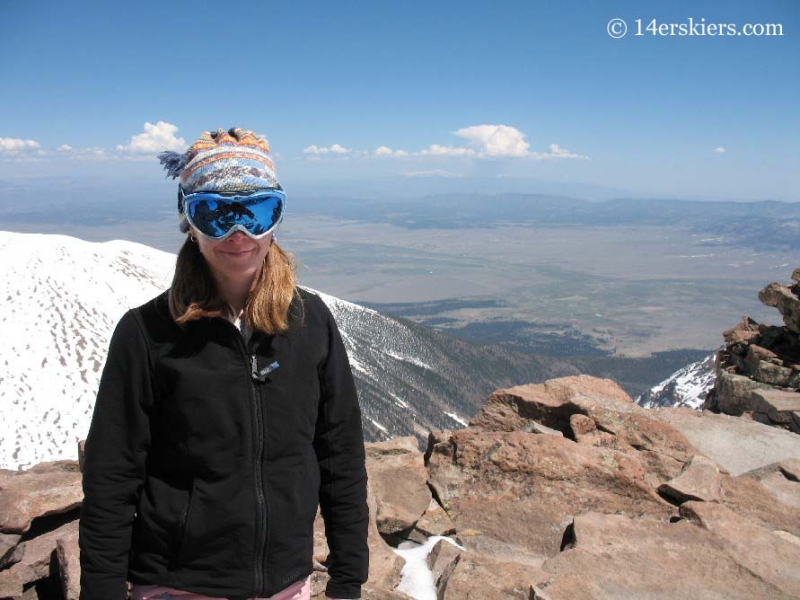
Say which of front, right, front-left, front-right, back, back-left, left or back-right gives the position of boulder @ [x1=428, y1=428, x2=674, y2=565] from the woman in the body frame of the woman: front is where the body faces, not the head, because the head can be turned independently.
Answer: back-left

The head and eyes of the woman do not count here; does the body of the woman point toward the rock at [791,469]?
no

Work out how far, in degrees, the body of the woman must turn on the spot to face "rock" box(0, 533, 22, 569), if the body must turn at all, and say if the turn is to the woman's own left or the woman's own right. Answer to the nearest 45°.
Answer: approximately 135° to the woman's own right

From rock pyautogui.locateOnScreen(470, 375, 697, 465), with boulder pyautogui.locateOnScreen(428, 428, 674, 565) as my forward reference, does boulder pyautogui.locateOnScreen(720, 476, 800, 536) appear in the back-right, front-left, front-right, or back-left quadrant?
front-left

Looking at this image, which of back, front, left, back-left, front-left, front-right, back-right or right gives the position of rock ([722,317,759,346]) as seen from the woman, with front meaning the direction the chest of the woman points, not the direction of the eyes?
back-left

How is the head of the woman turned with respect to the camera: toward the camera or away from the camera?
toward the camera

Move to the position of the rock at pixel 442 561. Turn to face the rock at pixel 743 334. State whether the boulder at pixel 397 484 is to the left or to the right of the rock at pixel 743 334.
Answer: left

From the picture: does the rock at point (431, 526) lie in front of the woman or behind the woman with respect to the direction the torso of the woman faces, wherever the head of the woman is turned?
behind

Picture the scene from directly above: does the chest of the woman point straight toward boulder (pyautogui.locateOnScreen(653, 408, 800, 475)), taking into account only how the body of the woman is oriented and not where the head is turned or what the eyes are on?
no

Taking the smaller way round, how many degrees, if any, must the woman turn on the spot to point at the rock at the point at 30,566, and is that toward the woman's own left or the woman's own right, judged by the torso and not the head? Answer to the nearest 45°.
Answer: approximately 135° to the woman's own right

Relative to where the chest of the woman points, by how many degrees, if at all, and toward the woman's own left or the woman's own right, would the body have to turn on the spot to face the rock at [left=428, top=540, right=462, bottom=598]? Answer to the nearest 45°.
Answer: approximately 135° to the woman's own left

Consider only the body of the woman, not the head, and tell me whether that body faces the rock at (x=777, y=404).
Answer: no

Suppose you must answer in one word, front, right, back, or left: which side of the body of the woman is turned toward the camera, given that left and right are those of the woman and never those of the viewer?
front
